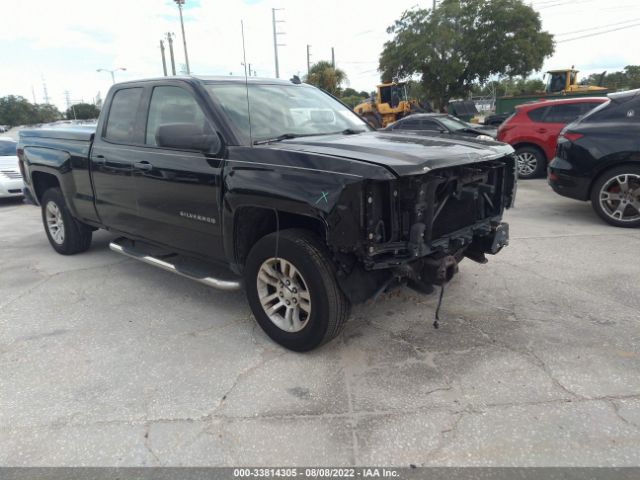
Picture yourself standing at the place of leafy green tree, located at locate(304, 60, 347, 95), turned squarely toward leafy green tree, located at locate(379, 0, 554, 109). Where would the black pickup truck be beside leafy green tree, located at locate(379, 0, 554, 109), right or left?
right

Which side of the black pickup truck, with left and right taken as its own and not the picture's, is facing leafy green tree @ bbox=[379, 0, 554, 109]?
left

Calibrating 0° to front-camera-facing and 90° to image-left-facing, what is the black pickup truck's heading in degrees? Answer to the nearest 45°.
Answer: approximately 315°

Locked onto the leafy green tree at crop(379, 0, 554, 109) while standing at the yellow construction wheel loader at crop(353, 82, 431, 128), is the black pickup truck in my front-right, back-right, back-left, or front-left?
back-right

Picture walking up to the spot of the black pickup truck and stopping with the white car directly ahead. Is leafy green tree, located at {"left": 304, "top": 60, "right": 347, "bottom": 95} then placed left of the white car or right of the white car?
right

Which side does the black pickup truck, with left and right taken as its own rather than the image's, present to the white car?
back

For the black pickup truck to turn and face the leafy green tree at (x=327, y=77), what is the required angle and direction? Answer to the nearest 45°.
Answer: approximately 135° to its left

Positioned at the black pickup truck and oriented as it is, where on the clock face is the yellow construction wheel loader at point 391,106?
The yellow construction wheel loader is roughly at 8 o'clock from the black pickup truck.
